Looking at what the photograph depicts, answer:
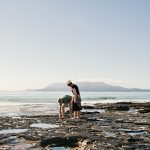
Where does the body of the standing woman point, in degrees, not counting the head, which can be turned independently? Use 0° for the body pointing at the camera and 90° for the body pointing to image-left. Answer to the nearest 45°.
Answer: approximately 90°
